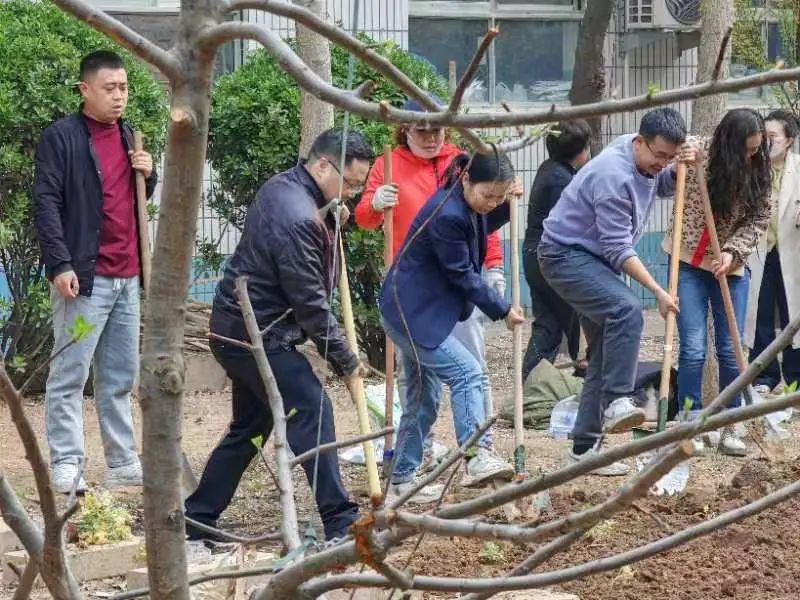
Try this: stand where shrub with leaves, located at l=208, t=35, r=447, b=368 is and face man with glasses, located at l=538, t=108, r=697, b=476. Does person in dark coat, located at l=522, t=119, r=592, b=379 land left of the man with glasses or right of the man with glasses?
left

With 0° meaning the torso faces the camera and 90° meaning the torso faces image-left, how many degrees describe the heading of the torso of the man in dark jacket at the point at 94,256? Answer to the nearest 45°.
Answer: approximately 315°

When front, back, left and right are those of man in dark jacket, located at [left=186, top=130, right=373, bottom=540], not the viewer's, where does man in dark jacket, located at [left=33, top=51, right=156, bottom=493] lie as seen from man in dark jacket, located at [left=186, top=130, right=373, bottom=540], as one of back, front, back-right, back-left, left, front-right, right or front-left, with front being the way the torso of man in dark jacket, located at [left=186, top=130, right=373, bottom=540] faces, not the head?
back-left

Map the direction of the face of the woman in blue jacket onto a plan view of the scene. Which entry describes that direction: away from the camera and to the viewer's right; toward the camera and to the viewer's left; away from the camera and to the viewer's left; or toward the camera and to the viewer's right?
toward the camera and to the viewer's right

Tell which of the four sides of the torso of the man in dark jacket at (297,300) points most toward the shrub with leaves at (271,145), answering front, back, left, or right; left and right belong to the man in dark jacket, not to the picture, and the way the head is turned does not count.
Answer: left

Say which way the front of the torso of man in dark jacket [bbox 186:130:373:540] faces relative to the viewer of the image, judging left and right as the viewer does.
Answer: facing to the right of the viewer

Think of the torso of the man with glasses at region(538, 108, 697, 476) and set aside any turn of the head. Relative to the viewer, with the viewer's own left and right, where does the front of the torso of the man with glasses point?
facing the viewer and to the right of the viewer

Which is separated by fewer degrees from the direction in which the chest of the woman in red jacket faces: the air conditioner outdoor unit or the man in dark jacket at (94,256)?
the man in dark jacket

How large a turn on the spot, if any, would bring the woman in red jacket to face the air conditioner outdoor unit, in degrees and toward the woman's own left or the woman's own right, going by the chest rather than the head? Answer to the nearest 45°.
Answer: approximately 180°

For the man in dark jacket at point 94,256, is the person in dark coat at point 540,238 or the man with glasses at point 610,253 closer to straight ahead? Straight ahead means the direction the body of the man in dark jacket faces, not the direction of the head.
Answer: the man with glasses

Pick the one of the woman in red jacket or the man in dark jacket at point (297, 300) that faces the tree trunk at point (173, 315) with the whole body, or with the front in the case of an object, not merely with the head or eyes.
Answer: the woman in red jacket
